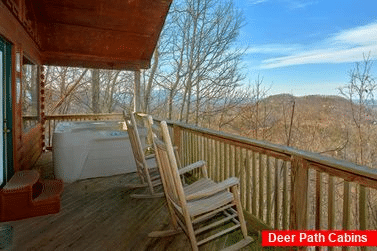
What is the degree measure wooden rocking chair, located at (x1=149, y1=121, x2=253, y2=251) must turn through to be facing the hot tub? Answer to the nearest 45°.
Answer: approximately 90° to its left

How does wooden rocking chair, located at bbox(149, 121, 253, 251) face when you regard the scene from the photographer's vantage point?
facing away from the viewer and to the right of the viewer

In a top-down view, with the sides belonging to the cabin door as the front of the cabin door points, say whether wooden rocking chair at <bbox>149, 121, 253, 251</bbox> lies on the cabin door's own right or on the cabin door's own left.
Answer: on the cabin door's own right

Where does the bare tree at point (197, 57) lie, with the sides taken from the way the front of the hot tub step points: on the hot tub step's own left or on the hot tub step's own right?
on the hot tub step's own left

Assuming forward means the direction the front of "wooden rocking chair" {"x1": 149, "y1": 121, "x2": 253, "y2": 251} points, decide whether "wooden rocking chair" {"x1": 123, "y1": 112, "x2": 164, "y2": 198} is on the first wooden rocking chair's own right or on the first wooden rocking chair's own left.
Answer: on the first wooden rocking chair's own left

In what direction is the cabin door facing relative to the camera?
to the viewer's right

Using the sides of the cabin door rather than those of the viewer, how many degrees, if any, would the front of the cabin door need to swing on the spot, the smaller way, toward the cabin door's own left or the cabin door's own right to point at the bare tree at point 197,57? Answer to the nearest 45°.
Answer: approximately 45° to the cabin door's own left
